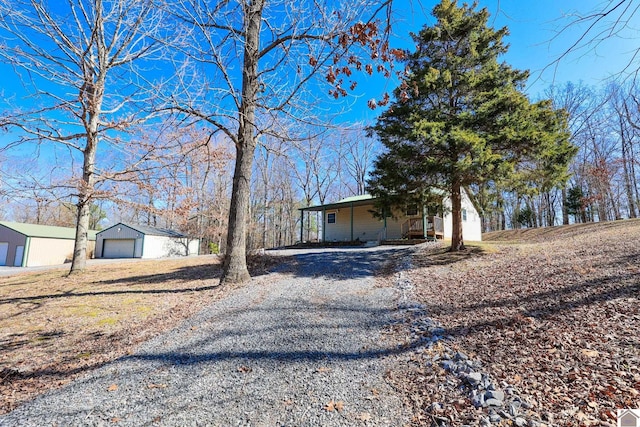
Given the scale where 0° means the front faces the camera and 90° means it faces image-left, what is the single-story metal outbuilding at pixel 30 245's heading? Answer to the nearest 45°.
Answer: approximately 45°

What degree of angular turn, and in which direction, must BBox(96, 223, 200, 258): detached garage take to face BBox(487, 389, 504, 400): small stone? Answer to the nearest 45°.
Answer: approximately 45° to its left

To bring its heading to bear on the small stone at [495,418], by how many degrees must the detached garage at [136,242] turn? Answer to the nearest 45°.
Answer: approximately 45° to its left

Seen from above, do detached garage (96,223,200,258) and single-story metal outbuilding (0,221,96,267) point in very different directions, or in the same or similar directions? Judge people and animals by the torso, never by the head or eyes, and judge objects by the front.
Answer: same or similar directions

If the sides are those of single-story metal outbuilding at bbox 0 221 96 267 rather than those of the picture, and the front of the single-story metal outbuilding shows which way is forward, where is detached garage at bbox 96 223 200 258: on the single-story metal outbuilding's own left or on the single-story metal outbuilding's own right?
on the single-story metal outbuilding's own left

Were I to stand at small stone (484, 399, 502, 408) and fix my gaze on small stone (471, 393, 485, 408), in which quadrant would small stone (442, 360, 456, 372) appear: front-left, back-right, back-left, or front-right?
front-right

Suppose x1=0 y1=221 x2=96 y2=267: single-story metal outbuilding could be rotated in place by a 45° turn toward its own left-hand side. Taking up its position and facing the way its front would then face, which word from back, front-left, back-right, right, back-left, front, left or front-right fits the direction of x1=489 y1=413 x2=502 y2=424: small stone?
front

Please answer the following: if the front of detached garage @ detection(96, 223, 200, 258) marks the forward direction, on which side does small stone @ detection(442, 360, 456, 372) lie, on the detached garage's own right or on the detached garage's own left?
on the detached garage's own left

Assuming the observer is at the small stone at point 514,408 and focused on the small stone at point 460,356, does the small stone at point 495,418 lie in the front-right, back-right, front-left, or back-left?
back-left

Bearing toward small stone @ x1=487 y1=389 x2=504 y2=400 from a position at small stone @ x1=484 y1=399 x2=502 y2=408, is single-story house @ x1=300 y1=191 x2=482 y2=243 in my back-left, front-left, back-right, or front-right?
front-left

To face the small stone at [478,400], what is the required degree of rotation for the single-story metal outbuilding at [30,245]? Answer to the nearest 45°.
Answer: approximately 45° to its left

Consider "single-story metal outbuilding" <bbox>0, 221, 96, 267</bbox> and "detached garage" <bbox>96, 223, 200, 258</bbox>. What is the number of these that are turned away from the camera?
0

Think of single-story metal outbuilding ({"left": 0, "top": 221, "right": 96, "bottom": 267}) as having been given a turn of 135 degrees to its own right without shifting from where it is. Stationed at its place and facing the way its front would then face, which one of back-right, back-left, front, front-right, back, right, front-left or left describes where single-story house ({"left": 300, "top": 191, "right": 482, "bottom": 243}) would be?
back-right

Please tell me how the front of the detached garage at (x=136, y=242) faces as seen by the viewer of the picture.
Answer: facing the viewer and to the left of the viewer

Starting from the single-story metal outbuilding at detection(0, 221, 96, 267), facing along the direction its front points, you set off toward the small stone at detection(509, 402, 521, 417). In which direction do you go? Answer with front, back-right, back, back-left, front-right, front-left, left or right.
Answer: front-left
